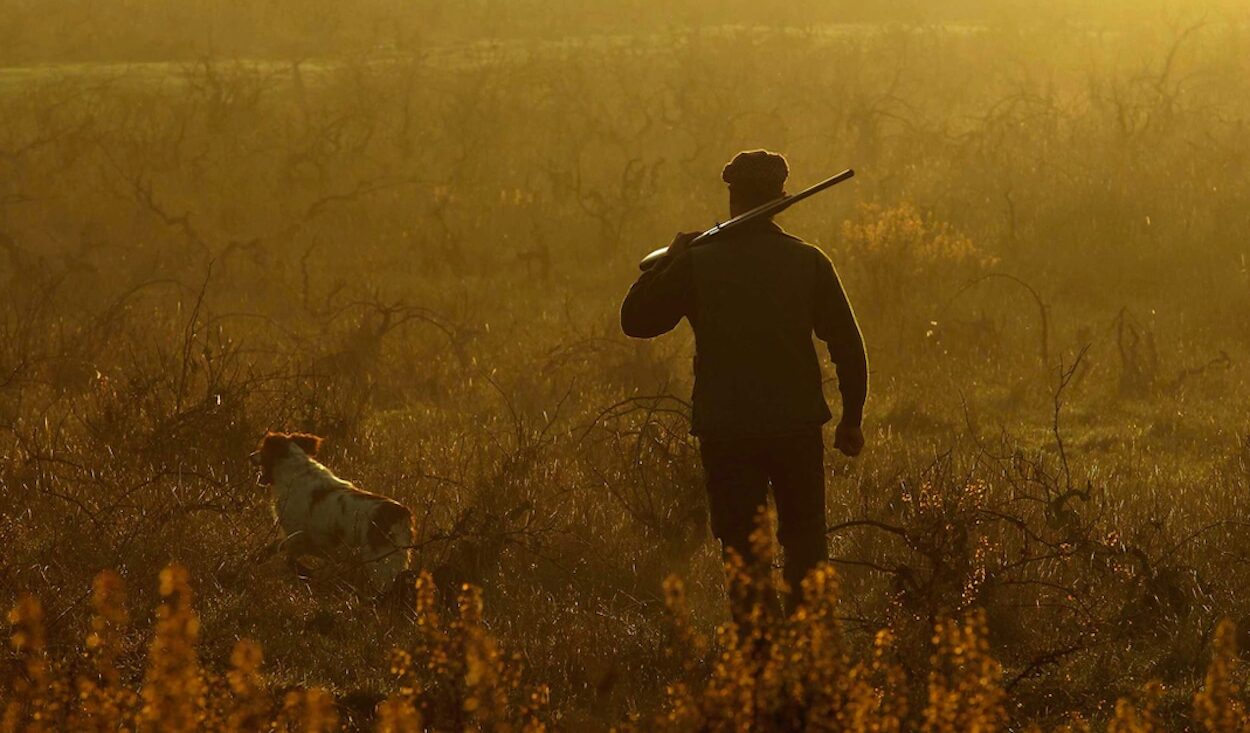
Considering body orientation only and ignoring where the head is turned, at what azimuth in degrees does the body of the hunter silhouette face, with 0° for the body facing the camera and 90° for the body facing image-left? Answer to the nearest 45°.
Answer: approximately 180°

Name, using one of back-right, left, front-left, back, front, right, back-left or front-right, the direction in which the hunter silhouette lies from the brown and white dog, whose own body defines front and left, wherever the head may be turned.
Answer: back

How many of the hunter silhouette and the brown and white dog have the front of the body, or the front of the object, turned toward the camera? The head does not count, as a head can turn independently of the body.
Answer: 0

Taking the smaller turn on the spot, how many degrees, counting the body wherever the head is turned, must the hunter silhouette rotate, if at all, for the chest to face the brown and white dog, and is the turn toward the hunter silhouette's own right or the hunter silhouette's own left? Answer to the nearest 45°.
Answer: approximately 45° to the hunter silhouette's own left

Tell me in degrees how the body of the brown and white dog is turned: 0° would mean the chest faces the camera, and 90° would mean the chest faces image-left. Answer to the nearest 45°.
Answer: approximately 135°
